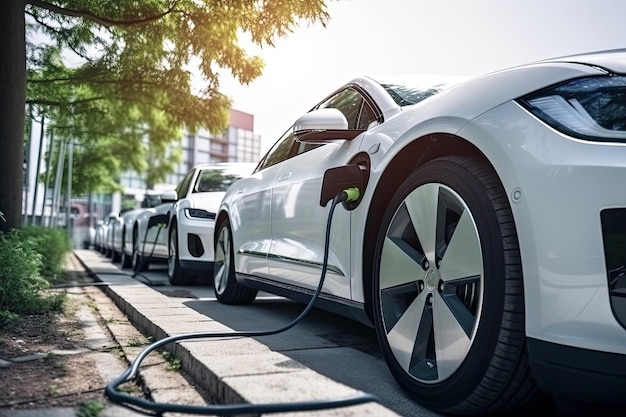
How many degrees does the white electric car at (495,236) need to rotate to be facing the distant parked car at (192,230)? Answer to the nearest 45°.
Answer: approximately 180°

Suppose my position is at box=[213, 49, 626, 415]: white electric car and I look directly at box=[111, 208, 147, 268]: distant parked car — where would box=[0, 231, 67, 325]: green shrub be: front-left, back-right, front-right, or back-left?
front-left

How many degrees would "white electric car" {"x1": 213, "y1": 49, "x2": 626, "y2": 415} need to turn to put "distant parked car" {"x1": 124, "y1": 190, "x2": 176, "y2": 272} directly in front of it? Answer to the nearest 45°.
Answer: approximately 180°

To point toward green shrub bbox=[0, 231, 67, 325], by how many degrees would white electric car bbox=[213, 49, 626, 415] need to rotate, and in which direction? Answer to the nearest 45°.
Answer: approximately 180°

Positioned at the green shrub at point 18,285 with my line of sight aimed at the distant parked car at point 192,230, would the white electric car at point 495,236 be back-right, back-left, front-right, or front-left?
back-right

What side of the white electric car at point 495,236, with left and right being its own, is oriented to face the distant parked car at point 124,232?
back

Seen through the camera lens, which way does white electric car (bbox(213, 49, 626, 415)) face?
facing the viewer and to the right of the viewer

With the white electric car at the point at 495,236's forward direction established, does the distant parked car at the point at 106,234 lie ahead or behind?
behind
